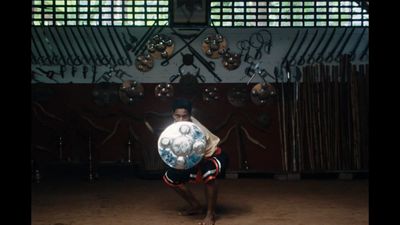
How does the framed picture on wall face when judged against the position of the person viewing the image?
facing the viewer

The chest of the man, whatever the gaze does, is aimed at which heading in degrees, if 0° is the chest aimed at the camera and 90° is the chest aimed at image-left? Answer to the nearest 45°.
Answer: approximately 45°

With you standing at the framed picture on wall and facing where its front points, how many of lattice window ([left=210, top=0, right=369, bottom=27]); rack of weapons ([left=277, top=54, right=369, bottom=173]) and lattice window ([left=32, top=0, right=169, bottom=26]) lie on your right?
1

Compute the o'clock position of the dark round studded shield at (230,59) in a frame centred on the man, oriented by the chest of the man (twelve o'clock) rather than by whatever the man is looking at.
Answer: The dark round studded shield is roughly at 5 o'clock from the man.

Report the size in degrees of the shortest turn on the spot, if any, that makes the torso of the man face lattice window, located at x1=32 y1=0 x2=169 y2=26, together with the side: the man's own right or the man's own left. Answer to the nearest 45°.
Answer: approximately 90° to the man's own right

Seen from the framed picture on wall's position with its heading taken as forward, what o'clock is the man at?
The man is roughly at 12 o'clock from the framed picture on wall.

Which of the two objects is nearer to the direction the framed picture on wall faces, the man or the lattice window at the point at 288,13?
the man

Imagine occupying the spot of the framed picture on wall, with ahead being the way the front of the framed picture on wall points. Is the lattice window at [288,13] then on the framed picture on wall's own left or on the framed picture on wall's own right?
on the framed picture on wall's own left

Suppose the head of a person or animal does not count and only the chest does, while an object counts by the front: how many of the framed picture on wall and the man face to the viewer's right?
0
